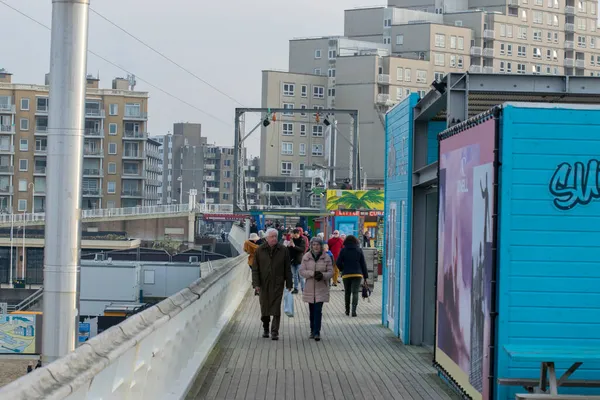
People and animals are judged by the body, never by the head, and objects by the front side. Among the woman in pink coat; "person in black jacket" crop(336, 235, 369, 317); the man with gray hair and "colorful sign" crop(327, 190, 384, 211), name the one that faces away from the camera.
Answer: the person in black jacket

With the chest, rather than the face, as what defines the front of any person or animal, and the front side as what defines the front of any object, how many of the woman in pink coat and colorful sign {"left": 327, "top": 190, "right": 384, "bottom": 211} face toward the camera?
2

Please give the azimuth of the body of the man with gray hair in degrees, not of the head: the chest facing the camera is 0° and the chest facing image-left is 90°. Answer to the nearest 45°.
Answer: approximately 0°

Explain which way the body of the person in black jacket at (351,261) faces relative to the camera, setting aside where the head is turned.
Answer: away from the camera

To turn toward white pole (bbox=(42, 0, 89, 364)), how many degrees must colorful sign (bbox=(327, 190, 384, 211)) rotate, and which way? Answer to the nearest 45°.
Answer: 0° — it already faces it

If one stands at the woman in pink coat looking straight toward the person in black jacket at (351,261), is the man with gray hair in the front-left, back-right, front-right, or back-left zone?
back-left

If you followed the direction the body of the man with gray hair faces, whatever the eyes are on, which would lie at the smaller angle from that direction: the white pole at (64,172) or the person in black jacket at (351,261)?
the white pole

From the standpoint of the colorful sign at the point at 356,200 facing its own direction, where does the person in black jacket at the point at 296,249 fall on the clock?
The person in black jacket is roughly at 12 o'clock from the colorful sign.

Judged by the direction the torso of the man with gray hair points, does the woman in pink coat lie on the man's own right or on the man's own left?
on the man's own left

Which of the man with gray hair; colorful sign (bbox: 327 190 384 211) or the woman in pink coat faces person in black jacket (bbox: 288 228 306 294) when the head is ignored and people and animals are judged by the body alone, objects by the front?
the colorful sign
